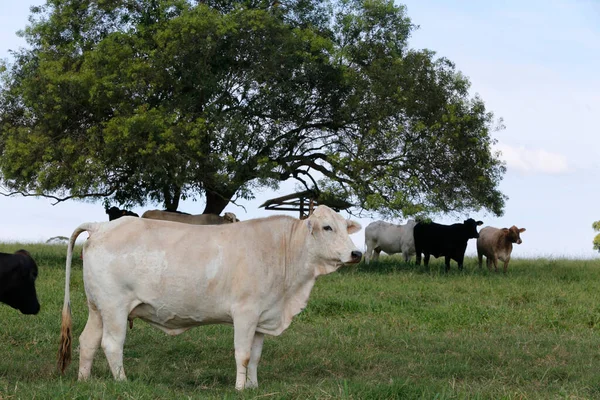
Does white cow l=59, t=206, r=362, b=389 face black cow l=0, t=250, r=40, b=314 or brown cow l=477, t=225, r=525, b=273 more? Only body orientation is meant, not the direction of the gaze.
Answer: the brown cow

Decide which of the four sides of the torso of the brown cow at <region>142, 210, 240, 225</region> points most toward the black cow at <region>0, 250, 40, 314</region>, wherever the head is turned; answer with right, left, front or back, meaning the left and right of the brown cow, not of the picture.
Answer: right

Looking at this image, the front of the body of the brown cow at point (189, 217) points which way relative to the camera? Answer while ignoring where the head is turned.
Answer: to the viewer's right

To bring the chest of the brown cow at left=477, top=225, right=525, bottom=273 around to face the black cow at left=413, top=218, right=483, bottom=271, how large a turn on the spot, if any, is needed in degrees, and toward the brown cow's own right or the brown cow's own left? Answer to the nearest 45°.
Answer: approximately 135° to the brown cow's own right

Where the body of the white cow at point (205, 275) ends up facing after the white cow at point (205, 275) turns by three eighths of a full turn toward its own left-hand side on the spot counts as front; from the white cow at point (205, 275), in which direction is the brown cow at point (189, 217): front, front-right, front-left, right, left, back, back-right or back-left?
front-right

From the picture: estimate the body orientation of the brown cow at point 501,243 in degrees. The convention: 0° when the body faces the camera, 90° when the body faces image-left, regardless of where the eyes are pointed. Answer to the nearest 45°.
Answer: approximately 315°
